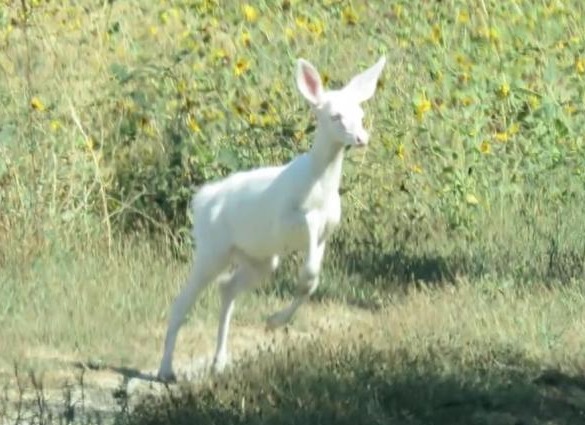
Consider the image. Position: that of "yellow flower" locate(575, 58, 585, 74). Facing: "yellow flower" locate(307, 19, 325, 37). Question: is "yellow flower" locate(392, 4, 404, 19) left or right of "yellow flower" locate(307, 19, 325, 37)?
right

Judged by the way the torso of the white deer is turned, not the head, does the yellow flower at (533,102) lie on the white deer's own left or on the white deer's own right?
on the white deer's own left

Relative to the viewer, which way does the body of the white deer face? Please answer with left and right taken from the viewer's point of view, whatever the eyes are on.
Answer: facing the viewer and to the right of the viewer

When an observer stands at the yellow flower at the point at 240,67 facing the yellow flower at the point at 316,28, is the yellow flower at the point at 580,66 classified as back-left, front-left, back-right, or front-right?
front-right

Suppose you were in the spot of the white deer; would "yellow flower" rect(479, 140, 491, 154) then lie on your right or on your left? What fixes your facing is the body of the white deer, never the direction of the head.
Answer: on your left

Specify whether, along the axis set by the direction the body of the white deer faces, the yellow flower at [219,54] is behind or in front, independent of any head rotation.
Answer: behind

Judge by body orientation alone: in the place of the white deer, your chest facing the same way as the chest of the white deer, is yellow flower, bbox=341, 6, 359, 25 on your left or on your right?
on your left

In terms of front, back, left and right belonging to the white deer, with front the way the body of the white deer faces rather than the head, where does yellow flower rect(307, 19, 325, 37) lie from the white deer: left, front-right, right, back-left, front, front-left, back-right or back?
back-left

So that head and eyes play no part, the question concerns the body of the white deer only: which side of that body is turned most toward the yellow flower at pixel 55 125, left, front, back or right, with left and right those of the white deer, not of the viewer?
back

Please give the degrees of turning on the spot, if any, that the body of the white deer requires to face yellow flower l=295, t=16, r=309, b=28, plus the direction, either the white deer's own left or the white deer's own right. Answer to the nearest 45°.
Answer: approximately 135° to the white deer's own left
